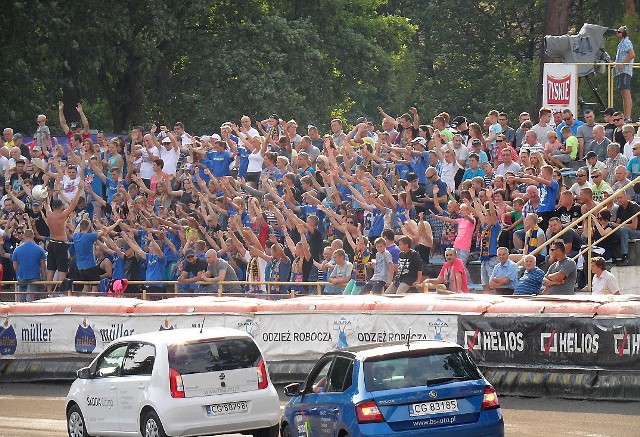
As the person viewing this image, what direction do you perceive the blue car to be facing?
facing away from the viewer and to the left of the viewer

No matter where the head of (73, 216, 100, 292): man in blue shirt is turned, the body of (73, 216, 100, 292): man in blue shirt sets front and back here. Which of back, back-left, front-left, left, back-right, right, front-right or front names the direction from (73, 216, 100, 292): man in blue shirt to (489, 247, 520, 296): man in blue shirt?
back-right

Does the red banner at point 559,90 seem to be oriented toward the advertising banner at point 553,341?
yes

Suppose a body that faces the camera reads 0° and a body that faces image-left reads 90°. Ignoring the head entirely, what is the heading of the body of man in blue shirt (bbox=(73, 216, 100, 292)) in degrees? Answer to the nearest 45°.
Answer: approximately 180°

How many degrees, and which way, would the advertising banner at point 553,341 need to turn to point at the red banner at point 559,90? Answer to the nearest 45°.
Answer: approximately 180°

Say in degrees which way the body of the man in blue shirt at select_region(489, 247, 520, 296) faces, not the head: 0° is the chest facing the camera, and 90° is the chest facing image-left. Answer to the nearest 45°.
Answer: approximately 45°

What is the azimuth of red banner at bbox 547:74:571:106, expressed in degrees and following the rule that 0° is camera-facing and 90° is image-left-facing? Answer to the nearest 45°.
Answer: approximately 0°
